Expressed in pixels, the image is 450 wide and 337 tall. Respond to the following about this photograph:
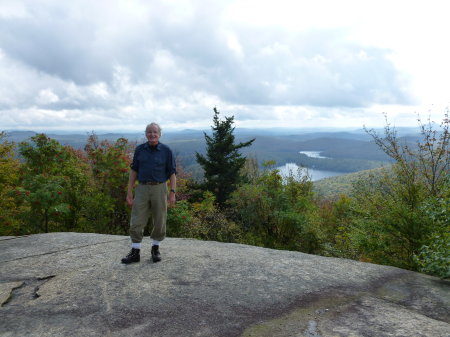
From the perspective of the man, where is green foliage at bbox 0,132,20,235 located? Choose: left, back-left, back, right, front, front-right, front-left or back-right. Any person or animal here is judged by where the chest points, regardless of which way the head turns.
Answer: back-right

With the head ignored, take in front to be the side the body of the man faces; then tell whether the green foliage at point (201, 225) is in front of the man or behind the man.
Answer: behind

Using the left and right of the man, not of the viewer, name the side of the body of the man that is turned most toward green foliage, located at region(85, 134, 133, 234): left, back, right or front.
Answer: back

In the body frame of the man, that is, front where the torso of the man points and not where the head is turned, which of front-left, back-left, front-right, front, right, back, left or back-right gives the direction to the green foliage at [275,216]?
back-left

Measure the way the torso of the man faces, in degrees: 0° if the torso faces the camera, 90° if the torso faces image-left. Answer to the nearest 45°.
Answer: approximately 0°

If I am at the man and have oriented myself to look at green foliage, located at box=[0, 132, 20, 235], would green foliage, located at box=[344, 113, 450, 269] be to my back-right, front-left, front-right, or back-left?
back-right

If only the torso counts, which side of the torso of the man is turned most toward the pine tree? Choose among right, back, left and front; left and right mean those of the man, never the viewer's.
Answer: back

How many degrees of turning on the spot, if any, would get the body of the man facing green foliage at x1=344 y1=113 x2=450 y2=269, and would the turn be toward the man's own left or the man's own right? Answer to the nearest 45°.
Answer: approximately 90° to the man's own left
